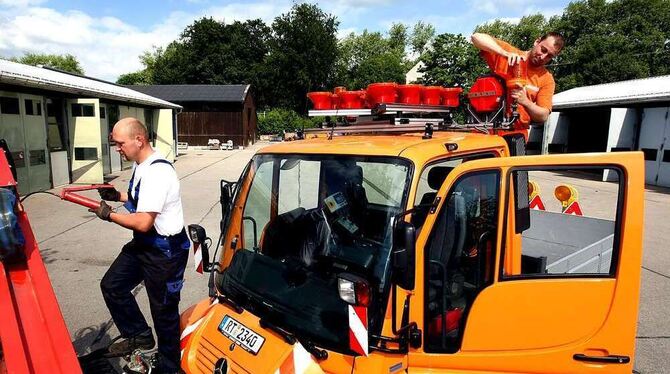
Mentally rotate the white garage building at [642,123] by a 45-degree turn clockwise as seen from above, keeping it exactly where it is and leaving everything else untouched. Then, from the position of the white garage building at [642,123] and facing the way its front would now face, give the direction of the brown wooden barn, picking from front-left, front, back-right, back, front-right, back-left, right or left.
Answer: front

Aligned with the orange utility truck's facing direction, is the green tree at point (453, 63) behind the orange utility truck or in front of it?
behind

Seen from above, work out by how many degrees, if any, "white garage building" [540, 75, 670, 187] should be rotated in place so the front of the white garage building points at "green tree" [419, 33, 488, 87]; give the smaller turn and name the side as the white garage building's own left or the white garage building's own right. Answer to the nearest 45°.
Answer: approximately 90° to the white garage building's own right

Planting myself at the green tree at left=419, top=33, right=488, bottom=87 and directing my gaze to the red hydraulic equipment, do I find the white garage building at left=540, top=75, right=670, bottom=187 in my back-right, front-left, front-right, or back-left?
front-left

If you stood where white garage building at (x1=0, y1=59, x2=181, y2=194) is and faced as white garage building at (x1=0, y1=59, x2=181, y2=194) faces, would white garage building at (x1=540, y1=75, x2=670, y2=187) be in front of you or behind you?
in front

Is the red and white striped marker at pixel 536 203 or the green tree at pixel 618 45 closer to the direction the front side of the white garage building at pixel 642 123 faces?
the red and white striped marker

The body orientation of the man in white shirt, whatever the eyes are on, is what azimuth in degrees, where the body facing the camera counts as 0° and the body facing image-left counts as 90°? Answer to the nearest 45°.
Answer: approximately 90°

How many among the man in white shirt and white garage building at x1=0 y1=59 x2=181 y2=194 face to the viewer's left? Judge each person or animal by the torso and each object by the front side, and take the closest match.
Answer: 1

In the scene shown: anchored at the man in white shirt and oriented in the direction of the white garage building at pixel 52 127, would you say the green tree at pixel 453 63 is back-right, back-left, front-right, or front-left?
front-right

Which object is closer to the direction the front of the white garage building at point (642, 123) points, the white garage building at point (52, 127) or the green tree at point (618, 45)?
the white garage building

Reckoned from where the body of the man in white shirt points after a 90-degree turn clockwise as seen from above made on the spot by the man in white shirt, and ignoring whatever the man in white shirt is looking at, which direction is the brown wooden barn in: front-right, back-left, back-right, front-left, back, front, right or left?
front

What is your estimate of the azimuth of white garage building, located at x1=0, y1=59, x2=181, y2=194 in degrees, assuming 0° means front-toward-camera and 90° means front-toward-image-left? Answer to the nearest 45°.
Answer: approximately 315°

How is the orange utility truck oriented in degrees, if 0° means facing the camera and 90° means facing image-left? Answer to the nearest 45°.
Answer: approximately 45°
